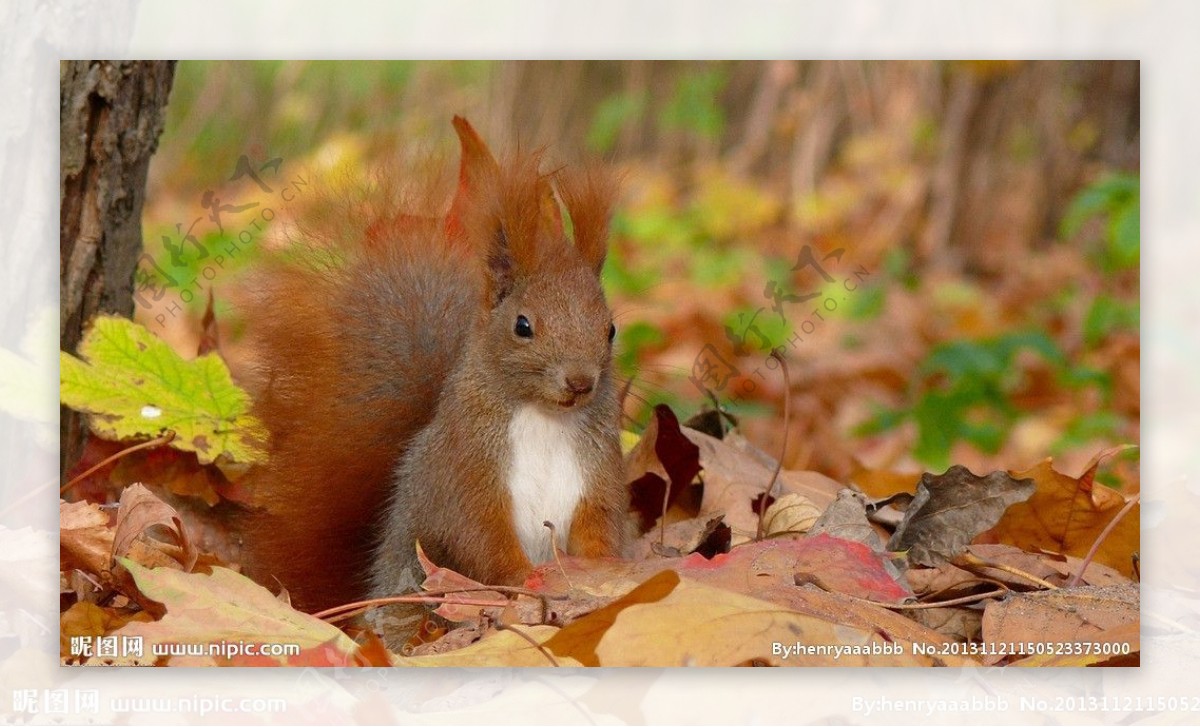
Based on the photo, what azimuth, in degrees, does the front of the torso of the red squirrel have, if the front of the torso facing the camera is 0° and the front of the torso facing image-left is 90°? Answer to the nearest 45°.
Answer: approximately 315°

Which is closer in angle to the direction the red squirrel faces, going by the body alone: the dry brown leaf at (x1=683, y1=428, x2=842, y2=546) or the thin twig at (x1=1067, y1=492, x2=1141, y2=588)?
the thin twig

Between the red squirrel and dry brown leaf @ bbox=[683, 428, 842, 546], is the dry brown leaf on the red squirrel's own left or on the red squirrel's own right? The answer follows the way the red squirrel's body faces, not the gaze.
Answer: on the red squirrel's own left

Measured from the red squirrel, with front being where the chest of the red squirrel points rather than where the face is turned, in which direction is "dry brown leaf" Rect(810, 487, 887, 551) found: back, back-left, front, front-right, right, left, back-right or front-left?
front-left

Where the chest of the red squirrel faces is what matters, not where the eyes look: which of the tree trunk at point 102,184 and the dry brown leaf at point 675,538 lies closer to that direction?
the dry brown leaf

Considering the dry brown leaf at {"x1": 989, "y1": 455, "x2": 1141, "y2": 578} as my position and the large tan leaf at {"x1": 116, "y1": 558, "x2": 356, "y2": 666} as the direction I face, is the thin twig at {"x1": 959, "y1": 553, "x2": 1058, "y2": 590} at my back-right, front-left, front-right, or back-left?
front-left

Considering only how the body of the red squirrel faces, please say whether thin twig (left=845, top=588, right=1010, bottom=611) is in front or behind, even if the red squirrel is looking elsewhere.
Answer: in front

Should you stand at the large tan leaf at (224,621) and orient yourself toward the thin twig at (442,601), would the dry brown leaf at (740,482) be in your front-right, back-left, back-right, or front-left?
front-left

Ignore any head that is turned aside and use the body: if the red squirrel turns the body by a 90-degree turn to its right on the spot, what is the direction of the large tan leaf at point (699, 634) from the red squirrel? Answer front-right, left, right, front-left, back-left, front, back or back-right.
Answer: left

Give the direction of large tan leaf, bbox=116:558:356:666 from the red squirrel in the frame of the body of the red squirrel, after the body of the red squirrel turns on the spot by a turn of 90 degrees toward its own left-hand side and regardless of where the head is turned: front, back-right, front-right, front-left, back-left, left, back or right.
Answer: back
